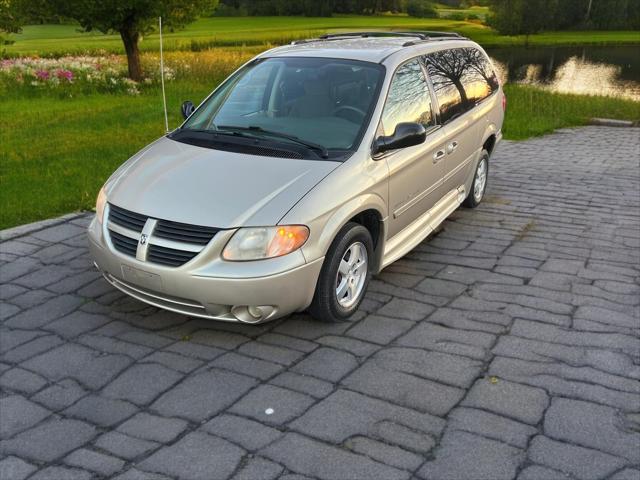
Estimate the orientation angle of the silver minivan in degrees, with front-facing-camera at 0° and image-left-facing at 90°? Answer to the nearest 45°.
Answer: approximately 45°

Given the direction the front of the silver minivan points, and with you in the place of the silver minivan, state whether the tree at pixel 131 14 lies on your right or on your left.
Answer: on your right
